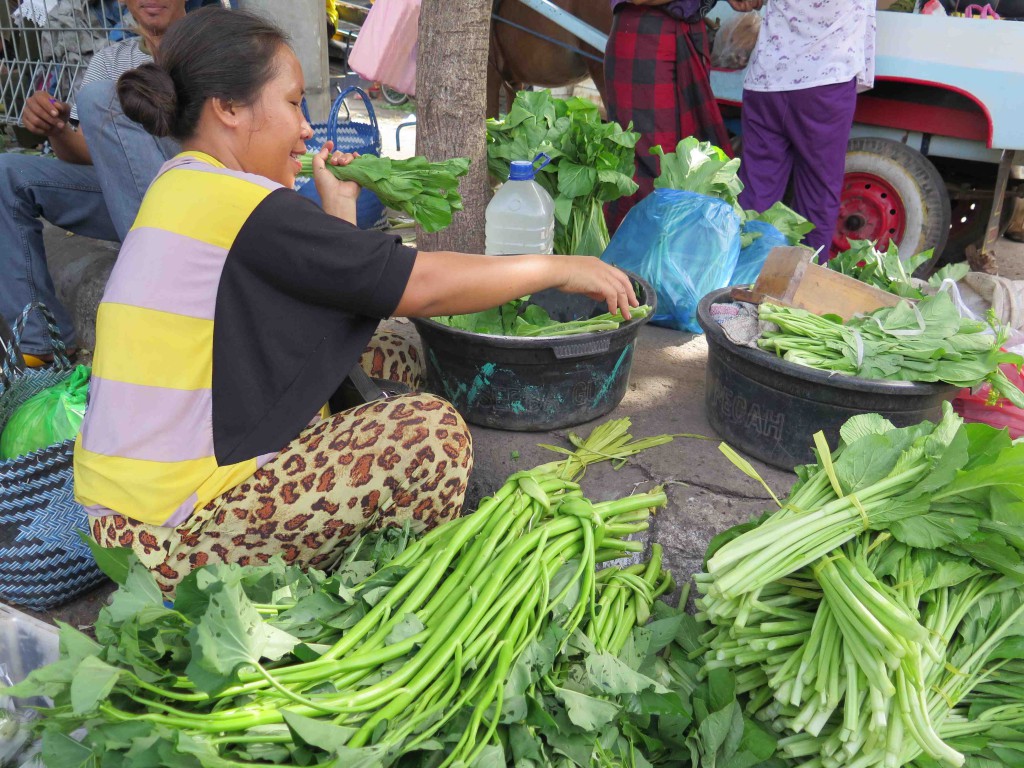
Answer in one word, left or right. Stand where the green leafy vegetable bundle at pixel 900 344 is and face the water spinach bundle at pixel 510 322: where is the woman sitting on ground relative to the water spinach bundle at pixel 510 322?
left

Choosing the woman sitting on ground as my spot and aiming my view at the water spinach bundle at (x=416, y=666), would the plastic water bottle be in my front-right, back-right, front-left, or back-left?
back-left

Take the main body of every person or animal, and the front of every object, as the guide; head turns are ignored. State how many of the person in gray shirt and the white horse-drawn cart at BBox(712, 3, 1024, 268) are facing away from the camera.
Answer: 0

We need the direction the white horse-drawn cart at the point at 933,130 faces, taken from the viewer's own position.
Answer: facing to the left of the viewer

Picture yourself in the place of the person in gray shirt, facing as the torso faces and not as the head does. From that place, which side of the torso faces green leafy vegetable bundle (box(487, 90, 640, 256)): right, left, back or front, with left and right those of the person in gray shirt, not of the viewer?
left

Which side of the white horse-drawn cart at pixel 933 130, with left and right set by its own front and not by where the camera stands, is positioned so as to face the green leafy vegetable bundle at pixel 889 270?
left

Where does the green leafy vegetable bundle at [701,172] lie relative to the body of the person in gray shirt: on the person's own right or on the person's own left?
on the person's own left

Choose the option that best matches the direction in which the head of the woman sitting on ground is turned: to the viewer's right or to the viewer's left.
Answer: to the viewer's right

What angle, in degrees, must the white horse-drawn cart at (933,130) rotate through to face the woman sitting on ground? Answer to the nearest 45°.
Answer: approximately 90° to its left

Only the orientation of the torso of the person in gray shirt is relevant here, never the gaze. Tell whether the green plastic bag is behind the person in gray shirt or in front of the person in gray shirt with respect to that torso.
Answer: in front
